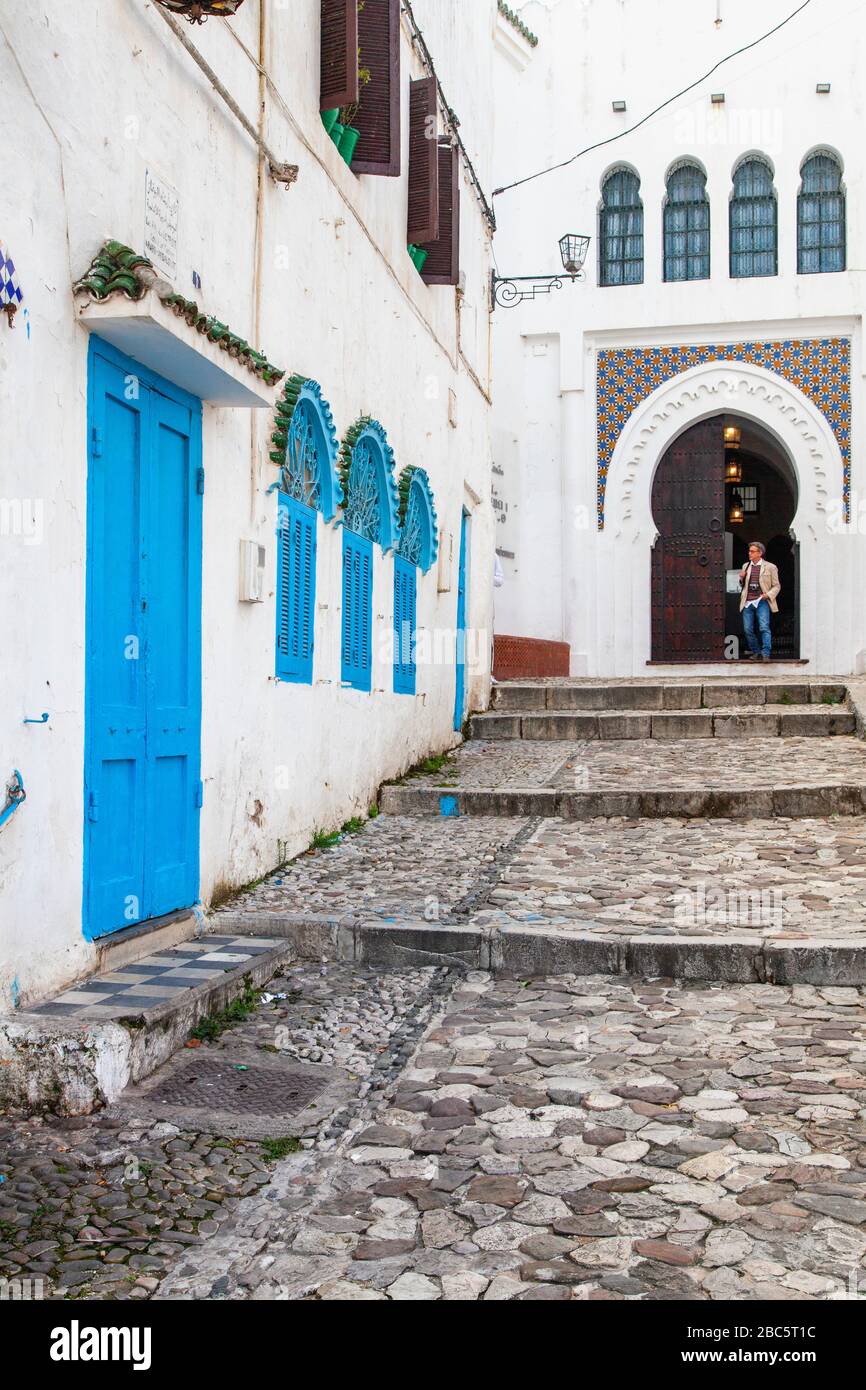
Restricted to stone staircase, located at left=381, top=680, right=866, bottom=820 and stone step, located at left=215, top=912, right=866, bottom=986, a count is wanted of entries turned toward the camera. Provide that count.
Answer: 2

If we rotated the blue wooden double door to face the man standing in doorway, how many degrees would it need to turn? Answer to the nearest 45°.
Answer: approximately 90° to its left

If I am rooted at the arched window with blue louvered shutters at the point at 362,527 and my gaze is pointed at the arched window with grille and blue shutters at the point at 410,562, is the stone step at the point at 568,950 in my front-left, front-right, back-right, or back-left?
back-right

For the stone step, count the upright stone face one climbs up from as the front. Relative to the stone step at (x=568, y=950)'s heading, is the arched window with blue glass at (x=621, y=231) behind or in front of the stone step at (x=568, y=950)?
behind

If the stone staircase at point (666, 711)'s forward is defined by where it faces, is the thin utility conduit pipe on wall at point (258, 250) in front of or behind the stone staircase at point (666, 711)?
in front

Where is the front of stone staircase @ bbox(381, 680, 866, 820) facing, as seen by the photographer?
facing the viewer

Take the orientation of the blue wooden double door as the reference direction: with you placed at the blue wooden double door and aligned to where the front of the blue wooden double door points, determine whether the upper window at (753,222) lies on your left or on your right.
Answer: on your left

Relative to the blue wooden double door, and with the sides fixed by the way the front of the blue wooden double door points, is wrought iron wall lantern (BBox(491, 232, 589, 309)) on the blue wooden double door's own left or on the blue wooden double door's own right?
on the blue wooden double door's own left

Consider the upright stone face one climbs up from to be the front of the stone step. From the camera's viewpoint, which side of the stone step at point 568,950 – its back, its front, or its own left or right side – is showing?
front

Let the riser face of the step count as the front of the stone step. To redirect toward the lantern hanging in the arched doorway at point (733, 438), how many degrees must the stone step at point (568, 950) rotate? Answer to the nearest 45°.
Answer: approximately 180°

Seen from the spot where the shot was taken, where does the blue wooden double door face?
facing the viewer and to the right of the viewer

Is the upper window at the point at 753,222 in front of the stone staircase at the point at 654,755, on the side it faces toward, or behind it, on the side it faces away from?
behind

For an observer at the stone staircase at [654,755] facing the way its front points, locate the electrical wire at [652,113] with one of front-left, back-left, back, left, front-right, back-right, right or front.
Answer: back

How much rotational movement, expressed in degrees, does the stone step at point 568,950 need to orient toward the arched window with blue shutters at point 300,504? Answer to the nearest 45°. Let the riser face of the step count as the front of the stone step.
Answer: approximately 135° to its right
